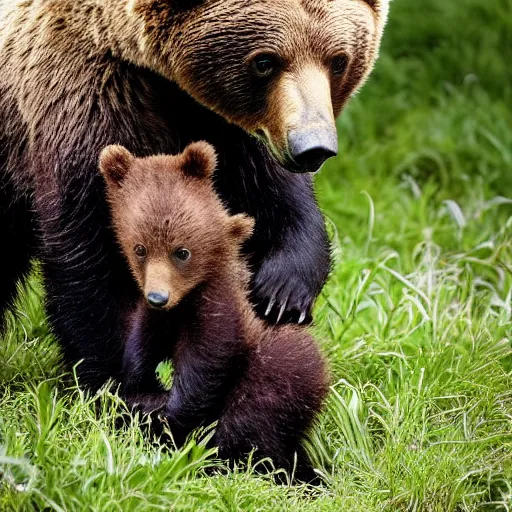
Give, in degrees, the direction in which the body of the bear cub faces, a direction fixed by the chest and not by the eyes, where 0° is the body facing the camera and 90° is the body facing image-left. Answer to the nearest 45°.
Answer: approximately 45°

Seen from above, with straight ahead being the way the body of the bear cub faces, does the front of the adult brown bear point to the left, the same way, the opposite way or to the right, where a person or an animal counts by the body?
to the left

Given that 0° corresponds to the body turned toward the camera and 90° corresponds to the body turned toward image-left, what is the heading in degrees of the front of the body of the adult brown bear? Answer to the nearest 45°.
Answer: approximately 315°
